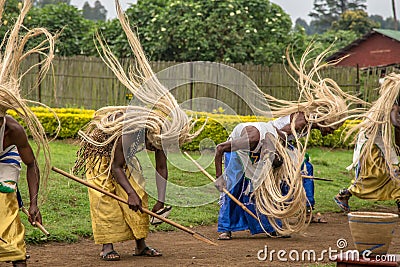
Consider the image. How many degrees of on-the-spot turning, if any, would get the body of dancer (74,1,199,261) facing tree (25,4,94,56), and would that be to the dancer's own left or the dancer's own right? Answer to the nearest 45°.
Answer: approximately 135° to the dancer's own left

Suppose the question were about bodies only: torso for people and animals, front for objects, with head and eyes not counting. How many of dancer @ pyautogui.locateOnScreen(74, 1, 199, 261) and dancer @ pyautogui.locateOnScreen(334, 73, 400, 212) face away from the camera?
0

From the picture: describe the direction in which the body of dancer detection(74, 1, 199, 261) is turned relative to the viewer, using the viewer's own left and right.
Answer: facing the viewer and to the right of the viewer

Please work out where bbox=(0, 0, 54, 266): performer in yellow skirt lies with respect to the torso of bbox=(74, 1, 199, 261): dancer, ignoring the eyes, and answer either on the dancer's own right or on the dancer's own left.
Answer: on the dancer's own right

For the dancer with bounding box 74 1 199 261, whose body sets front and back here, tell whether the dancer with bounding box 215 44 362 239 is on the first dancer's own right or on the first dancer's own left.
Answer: on the first dancer's own left

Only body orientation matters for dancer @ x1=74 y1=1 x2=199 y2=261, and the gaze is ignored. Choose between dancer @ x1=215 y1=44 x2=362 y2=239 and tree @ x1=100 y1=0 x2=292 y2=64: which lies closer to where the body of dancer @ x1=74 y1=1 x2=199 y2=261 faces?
the dancer

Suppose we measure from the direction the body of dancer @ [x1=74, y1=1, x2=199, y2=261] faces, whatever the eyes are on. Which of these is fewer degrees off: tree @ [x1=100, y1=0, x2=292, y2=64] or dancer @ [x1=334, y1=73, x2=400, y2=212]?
the dancer
